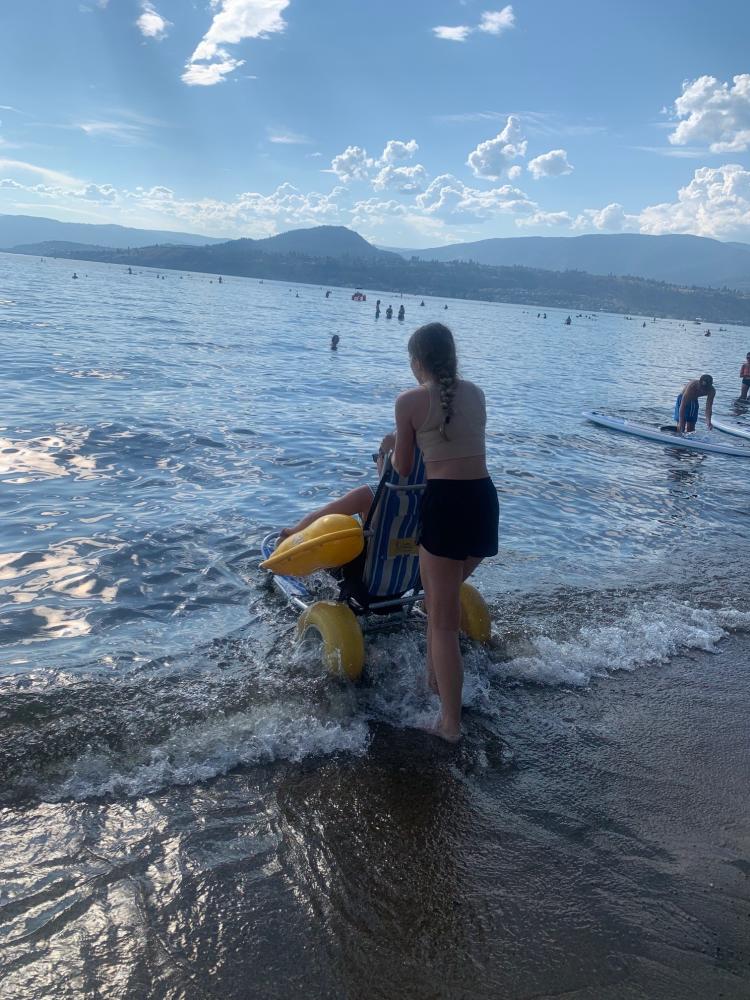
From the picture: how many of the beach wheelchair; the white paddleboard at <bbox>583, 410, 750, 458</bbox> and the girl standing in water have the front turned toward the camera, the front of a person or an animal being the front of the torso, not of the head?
0

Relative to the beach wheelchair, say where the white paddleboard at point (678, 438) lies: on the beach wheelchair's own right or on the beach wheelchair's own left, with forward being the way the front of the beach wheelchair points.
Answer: on the beach wheelchair's own right

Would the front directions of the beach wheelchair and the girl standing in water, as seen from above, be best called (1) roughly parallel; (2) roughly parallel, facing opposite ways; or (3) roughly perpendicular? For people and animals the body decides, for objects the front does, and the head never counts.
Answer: roughly parallel

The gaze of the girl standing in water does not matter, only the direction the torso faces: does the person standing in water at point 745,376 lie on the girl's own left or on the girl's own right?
on the girl's own right

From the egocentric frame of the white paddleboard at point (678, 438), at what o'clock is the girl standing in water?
The girl standing in water is roughly at 9 o'clock from the white paddleboard.

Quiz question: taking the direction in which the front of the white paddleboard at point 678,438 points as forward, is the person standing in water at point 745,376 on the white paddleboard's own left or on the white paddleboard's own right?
on the white paddleboard's own right

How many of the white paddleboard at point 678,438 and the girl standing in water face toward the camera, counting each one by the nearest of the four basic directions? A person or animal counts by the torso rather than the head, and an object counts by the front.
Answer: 0

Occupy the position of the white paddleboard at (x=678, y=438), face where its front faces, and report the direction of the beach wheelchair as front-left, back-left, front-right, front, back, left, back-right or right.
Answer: left

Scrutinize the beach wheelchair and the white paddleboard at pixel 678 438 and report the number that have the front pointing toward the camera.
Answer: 0

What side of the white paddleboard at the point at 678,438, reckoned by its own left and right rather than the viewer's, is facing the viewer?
left

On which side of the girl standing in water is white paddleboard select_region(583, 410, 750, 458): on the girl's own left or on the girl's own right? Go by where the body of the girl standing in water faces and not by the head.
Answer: on the girl's own right

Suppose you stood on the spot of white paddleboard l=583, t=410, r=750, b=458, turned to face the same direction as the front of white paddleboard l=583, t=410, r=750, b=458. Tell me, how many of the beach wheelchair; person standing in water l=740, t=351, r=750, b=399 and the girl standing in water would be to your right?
1

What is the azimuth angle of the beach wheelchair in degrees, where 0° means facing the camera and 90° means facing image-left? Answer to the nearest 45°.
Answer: approximately 135°

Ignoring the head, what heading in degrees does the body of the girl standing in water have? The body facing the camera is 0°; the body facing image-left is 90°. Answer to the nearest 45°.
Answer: approximately 135°
